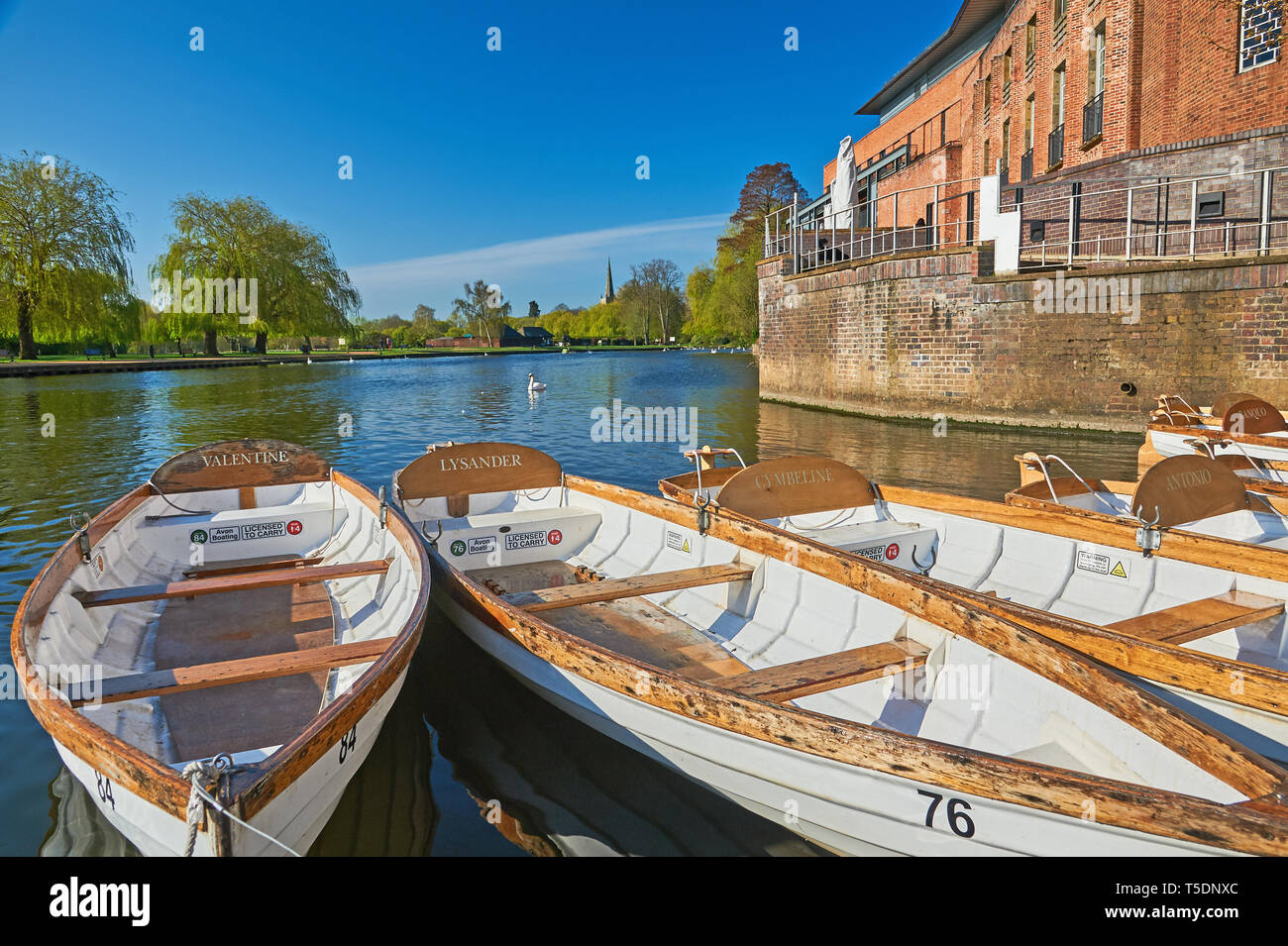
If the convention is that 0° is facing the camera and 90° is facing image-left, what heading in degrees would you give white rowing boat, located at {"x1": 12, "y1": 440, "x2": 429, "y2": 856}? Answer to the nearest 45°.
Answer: approximately 0°

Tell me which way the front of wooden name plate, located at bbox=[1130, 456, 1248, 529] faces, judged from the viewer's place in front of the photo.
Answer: facing the viewer and to the right of the viewer

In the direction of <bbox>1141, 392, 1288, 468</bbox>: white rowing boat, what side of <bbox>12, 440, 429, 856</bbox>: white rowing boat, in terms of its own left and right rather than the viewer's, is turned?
left

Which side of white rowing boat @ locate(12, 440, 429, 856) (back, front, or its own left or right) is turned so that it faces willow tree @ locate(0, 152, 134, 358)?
back

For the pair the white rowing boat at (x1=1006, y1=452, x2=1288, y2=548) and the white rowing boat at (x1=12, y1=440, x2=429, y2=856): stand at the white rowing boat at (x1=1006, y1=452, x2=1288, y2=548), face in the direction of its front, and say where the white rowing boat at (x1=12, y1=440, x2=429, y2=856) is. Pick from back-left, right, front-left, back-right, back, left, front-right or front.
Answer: right

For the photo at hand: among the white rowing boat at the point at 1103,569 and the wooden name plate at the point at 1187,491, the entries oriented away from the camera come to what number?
0

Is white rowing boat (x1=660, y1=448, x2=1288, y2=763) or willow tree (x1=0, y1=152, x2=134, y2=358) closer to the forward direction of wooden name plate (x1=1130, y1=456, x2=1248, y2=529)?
the white rowing boat

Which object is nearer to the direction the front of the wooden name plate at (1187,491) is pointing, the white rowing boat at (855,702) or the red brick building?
the white rowing boat

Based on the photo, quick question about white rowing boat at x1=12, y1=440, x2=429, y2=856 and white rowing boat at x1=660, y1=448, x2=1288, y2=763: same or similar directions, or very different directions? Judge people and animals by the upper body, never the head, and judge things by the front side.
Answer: same or similar directions

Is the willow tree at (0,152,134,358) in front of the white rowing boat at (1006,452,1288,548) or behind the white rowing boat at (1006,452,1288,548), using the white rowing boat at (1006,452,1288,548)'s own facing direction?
behind

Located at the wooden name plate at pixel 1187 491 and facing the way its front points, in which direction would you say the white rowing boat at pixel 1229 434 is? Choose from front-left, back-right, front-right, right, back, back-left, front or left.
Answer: back-left

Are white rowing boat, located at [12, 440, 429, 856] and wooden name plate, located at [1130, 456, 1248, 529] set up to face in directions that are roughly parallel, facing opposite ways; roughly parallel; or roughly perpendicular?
roughly parallel

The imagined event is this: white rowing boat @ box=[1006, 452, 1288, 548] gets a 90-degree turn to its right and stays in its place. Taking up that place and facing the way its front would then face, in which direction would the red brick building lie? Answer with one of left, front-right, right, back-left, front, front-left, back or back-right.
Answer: back-right

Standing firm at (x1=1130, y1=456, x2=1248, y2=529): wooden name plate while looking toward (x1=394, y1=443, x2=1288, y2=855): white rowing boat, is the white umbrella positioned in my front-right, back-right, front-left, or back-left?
back-right

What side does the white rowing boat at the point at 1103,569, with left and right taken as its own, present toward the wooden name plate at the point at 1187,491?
left

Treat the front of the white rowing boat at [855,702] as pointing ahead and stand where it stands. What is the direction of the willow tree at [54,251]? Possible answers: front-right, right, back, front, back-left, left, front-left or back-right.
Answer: back

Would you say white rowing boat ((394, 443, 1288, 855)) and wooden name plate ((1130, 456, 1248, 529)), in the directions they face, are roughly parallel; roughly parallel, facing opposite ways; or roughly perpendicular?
roughly parallel

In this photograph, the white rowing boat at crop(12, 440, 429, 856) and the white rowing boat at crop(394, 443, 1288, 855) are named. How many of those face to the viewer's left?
0
